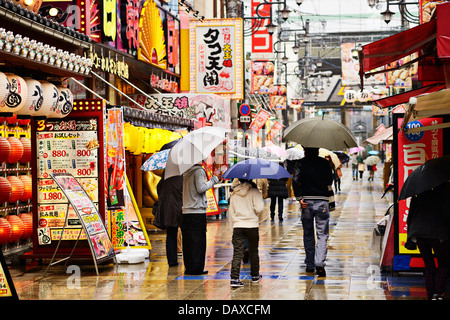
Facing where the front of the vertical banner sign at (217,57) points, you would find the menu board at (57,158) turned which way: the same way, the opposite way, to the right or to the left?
the same way

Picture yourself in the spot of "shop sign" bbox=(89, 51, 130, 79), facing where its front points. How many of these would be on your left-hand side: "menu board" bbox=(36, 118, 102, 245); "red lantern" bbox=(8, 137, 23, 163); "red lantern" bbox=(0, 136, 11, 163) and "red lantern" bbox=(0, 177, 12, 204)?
0

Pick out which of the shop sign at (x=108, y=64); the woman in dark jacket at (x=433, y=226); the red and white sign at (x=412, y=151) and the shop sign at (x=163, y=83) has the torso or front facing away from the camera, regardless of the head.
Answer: the woman in dark jacket

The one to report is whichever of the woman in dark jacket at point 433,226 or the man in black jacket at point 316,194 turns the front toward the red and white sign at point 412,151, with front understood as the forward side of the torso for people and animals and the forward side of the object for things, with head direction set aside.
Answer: the woman in dark jacket

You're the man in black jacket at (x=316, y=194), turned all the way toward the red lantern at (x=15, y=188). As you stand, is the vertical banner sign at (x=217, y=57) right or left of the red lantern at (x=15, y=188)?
right

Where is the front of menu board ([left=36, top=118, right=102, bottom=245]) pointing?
toward the camera

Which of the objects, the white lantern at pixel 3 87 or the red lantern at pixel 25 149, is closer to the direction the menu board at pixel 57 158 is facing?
the white lantern

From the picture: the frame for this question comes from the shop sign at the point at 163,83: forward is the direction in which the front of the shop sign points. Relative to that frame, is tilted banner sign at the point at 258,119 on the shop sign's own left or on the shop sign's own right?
on the shop sign's own left

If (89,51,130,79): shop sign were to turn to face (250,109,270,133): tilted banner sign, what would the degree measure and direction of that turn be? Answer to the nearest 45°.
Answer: approximately 90° to its left

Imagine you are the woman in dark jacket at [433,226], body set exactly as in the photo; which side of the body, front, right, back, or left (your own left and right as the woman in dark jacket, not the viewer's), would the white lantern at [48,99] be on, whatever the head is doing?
left

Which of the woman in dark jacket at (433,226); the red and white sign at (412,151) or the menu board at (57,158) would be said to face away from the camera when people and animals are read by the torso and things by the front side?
the woman in dark jacket

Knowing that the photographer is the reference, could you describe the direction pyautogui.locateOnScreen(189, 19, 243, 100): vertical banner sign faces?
facing the viewer

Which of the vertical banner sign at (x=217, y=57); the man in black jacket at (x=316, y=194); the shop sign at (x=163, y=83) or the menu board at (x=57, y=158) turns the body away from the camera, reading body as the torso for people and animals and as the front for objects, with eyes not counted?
the man in black jacket

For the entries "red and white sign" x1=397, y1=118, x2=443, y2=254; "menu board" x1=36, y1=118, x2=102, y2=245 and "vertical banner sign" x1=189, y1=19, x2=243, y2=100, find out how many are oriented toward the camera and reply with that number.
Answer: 3

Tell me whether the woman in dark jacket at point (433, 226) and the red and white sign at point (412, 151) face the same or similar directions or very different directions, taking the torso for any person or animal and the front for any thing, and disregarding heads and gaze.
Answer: very different directions

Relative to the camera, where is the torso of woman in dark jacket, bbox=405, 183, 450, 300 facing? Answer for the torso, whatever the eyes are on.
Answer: away from the camera

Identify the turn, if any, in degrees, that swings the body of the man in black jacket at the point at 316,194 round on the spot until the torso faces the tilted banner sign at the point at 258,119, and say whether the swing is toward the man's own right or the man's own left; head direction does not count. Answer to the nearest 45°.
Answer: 0° — they already face it

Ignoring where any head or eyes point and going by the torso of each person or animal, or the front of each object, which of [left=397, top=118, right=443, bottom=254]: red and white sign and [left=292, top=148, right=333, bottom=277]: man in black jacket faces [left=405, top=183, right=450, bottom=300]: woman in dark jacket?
the red and white sign
